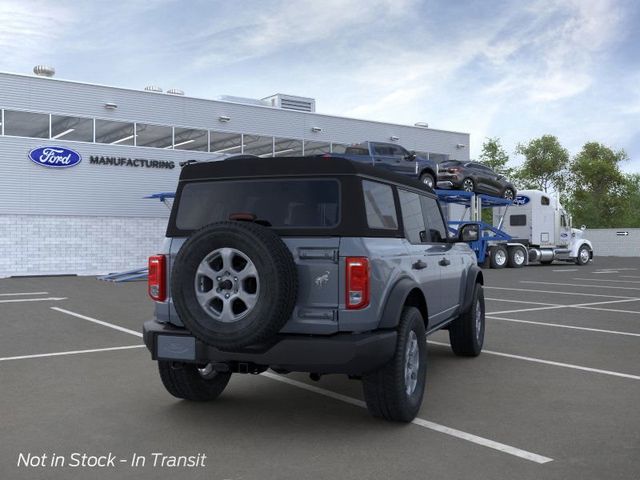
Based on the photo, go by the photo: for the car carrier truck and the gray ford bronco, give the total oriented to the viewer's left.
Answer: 0

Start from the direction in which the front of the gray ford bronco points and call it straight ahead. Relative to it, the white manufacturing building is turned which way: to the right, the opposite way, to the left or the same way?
to the right

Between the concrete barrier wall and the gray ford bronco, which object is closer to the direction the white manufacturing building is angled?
the gray ford bronco

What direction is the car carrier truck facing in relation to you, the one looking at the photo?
facing away from the viewer and to the right of the viewer

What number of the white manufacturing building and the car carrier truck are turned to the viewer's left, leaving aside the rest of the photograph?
0

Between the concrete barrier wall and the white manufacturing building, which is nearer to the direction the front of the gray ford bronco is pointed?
the concrete barrier wall

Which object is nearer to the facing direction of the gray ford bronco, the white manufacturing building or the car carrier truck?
the car carrier truck

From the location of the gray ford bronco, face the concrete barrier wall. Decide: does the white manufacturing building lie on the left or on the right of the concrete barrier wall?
left

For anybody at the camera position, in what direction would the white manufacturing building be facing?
facing the viewer and to the right of the viewer

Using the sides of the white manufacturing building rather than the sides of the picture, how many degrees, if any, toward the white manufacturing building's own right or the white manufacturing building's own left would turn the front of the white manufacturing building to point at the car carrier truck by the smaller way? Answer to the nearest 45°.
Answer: approximately 45° to the white manufacturing building's own left

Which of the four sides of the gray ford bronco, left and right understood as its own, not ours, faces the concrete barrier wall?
front

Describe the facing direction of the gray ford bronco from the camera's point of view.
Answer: facing away from the viewer and to the right of the viewer

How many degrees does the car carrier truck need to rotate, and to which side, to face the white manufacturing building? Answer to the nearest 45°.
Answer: approximately 180°

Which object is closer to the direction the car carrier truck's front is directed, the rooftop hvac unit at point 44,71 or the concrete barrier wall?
the concrete barrier wall
